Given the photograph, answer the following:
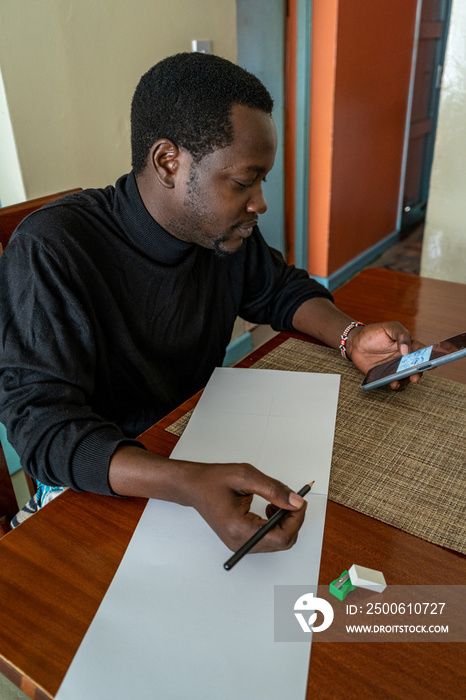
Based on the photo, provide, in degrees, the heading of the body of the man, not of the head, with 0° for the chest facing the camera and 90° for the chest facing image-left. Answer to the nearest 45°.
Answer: approximately 315°

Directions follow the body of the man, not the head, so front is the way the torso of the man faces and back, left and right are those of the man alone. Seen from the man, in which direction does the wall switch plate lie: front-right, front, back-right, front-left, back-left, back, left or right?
back-left
